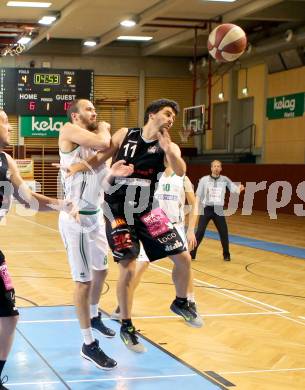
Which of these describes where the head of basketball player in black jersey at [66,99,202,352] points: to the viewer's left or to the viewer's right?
to the viewer's right

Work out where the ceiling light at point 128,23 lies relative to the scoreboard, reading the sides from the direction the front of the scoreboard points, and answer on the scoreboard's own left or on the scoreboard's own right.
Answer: on the scoreboard's own left

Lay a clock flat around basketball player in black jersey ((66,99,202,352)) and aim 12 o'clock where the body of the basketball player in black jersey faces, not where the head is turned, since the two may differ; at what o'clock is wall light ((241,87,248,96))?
The wall light is roughly at 8 o'clock from the basketball player in black jersey.

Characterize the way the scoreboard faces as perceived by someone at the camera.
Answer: facing the viewer

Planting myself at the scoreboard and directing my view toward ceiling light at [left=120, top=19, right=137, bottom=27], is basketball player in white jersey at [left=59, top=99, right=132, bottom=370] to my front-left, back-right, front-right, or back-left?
front-right

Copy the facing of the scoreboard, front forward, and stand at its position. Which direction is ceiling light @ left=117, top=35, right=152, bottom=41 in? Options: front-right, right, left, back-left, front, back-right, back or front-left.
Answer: front-left

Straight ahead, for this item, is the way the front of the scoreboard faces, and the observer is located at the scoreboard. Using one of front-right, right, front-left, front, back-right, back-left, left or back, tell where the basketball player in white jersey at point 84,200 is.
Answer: front

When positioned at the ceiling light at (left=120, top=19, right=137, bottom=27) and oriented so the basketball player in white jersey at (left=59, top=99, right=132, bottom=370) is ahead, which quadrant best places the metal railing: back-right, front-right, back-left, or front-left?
back-left

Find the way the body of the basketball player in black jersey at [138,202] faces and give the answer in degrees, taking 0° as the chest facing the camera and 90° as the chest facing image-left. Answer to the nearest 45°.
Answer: approximately 315°

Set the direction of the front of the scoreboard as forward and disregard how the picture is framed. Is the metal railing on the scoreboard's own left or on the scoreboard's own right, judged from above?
on the scoreboard's own left

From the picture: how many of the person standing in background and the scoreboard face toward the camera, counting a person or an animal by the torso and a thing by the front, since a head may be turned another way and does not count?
2
